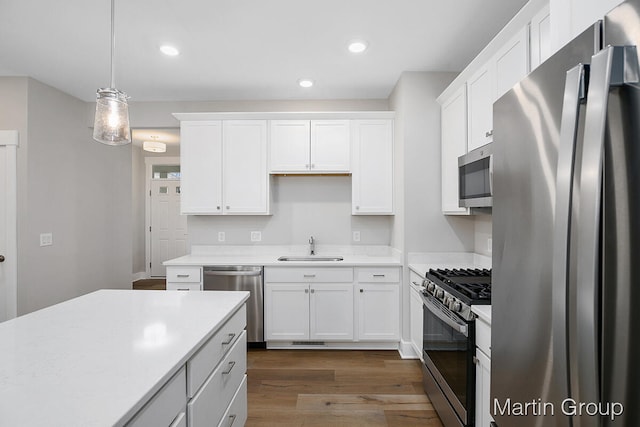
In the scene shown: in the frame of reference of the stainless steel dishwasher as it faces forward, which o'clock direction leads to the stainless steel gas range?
The stainless steel gas range is roughly at 11 o'clock from the stainless steel dishwasher.

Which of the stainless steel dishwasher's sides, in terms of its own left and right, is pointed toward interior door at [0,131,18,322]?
right

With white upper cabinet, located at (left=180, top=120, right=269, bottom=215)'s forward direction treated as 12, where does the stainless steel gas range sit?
The stainless steel gas range is roughly at 11 o'clock from the white upper cabinet.

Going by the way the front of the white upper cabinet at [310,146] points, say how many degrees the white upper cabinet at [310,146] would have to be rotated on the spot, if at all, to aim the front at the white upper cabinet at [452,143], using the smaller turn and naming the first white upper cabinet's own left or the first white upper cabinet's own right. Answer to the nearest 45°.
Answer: approximately 45° to the first white upper cabinet's own left

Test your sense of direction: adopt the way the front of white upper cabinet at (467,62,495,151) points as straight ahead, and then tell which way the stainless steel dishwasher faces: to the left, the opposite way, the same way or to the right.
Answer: to the left

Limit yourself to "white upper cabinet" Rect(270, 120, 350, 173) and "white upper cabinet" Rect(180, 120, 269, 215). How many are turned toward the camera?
2

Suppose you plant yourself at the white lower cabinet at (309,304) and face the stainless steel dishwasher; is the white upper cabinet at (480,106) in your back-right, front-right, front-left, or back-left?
back-left

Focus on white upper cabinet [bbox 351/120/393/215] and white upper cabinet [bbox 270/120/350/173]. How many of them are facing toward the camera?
2

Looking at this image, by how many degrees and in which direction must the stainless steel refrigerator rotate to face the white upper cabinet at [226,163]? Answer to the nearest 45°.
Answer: approximately 90° to its right
